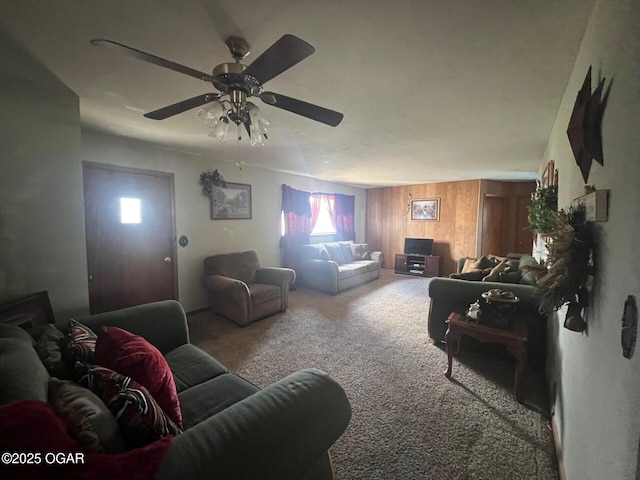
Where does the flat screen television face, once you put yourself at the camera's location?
facing the viewer

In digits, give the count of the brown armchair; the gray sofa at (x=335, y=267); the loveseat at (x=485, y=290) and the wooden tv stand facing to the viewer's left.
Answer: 1

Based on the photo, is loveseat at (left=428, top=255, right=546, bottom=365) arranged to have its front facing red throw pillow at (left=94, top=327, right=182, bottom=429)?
no

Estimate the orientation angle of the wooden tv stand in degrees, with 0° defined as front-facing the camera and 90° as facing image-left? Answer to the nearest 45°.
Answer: approximately 0°

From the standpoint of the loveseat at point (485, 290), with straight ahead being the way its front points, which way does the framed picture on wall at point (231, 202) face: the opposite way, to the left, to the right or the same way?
the opposite way

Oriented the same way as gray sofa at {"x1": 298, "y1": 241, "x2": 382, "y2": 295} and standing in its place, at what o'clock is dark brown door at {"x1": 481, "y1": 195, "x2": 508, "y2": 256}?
The dark brown door is roughly at 10 o'clock from the gray sofa.

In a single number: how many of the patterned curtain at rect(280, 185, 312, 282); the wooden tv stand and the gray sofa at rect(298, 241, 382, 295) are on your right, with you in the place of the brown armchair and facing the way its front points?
0

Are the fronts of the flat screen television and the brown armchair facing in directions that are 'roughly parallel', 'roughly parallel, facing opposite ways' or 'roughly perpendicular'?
roughly perpendicular

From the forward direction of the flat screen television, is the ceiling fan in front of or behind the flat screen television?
in front

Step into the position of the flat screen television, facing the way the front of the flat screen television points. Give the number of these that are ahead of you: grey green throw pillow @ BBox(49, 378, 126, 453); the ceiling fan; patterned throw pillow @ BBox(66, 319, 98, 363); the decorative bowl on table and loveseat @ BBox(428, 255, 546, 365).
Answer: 5

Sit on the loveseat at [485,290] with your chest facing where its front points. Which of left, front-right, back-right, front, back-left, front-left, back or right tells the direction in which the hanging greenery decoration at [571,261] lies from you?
left

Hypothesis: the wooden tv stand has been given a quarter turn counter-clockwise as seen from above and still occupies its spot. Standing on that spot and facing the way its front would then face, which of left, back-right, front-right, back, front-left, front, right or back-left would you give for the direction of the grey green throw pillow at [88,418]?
right

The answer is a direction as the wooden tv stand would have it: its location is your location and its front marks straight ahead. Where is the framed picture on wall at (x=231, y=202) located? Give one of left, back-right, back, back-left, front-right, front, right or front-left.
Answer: front-right

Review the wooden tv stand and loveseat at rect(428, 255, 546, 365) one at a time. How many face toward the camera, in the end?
1

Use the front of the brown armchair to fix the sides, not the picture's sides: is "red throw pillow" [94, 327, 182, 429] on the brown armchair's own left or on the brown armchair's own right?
on the brown armchair's own right

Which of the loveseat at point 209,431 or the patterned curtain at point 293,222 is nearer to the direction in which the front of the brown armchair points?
the loveseat

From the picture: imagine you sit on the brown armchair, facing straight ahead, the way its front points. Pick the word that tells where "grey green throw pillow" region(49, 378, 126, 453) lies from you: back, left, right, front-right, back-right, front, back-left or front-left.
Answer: front-right

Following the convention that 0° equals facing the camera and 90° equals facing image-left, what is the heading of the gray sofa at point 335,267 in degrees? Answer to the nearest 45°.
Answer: approximately 315°

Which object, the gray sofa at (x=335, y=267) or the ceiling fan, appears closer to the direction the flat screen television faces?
the ceiling fan

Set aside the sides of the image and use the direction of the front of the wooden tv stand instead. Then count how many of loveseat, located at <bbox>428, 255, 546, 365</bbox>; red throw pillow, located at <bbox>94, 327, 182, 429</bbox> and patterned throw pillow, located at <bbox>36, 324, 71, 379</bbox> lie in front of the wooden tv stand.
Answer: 3

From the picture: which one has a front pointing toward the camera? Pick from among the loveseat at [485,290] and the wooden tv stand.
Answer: the wooden tv stand

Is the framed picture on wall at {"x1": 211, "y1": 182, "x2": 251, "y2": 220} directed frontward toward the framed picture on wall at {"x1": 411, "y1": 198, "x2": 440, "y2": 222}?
no

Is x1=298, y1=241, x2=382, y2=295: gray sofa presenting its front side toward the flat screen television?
no
